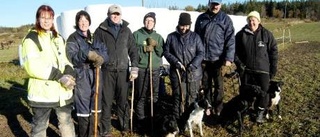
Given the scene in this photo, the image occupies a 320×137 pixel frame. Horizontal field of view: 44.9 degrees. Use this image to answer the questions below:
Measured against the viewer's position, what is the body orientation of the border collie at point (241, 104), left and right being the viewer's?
facing to the right of the viewer

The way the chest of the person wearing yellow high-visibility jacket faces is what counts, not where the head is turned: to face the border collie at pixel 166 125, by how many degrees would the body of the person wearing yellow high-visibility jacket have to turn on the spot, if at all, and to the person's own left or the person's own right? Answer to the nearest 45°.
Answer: approximately 90° to the person's own left

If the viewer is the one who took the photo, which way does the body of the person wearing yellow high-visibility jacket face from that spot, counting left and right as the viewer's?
facing the viewer and to the right of the viewer

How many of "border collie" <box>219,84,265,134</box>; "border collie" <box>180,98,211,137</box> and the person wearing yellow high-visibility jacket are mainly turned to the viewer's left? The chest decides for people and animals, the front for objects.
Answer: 0

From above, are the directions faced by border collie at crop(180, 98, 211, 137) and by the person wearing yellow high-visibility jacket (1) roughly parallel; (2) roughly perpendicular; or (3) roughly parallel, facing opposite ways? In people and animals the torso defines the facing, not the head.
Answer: roughly parallel

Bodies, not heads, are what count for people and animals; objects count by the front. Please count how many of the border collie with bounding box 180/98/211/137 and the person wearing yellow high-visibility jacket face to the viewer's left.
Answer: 0

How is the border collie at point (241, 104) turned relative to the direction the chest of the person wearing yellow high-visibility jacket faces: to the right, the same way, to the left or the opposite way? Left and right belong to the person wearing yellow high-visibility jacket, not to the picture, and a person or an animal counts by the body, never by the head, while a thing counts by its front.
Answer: the same way

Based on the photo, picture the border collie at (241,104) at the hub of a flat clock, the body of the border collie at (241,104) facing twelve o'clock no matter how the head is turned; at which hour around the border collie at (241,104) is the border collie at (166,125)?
the border collie at (166,125) is roughly at 5 o'clock from the border collie at (241,104).

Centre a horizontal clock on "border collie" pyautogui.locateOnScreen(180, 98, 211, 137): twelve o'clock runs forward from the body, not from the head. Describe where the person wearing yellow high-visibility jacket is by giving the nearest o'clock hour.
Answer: The person wearing yellow high-visibility jacket is roughly at 3 o'clock from the border collie.

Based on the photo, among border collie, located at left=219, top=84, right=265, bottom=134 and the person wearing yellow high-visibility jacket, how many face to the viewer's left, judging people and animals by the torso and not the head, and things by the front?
0

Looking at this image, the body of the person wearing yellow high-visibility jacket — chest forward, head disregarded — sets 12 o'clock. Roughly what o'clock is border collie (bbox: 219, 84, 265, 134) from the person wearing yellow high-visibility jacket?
The border collie is roughly at 10 o'clock from the person wearing yellow high-visibility jacket.

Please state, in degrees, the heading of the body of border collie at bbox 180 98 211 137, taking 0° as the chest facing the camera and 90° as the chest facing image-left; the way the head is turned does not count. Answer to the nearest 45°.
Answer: approximately 315°

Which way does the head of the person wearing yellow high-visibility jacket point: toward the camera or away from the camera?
toward the camera

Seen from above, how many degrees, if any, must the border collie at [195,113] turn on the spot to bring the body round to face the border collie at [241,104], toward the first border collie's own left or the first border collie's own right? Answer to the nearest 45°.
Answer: approximately 90° to the first border collie's own left
